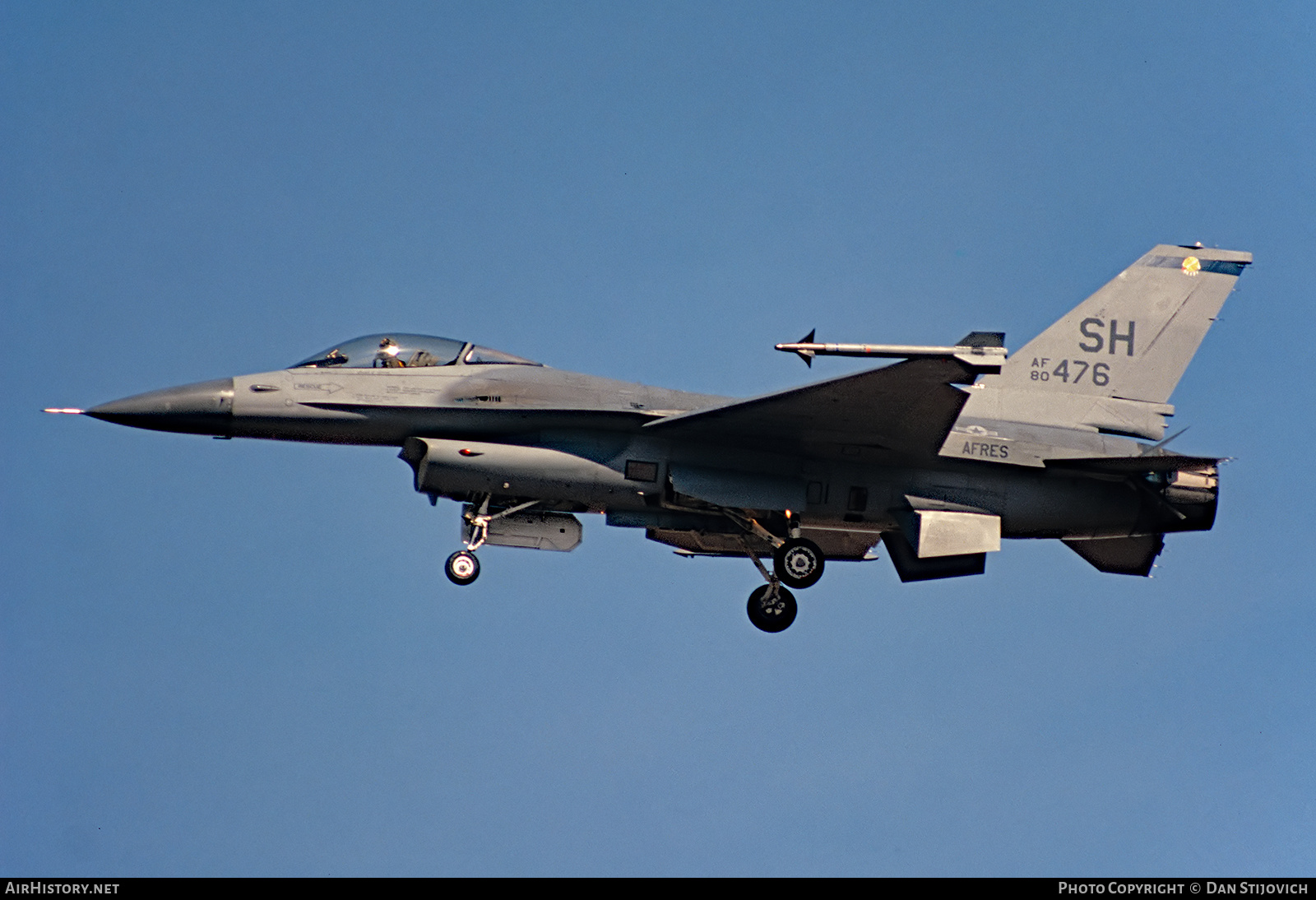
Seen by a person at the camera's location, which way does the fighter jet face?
facing to the left of the viewer
